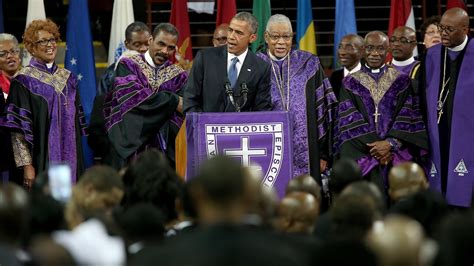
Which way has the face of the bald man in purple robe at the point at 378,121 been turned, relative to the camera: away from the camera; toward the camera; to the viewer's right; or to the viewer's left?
toward the camera

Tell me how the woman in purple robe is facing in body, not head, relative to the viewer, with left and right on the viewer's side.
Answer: facing the viewer and to the right of the viewer

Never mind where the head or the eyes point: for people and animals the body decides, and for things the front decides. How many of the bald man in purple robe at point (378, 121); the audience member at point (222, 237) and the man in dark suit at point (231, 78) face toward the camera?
2

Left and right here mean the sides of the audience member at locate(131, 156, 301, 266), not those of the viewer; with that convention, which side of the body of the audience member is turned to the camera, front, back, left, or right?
back

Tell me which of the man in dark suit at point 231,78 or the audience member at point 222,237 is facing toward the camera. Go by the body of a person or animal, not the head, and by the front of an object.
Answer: the man in dark suit

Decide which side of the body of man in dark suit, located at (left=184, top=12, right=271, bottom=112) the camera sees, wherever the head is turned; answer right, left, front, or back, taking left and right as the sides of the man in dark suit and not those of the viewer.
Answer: front

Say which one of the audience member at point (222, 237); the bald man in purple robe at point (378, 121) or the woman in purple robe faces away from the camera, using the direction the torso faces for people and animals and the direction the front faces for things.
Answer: the audience member

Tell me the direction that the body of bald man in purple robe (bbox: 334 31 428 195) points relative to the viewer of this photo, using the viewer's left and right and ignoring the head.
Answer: facing the viewer

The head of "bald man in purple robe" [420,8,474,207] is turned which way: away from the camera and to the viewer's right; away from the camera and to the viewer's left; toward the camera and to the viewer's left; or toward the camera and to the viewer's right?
toward the camera and to the viewer's left

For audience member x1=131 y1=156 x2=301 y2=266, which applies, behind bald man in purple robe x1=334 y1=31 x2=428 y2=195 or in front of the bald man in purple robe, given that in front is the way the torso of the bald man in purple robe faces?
in front

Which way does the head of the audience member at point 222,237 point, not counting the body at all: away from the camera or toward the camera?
away from the camera

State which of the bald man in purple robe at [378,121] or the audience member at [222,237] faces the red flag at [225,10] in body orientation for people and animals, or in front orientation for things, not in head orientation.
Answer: the audience member

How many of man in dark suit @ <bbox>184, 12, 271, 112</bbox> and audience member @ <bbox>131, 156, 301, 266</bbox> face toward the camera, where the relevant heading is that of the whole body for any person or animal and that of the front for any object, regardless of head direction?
1

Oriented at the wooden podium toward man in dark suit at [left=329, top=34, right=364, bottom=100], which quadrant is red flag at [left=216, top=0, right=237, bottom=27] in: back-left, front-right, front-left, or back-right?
front-left

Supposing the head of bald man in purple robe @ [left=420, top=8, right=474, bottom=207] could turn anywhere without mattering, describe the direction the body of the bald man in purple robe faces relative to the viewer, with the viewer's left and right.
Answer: facing the viewer and to the left of the viewer

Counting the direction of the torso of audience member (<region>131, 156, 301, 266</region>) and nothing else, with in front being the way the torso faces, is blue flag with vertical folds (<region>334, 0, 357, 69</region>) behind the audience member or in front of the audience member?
in front
